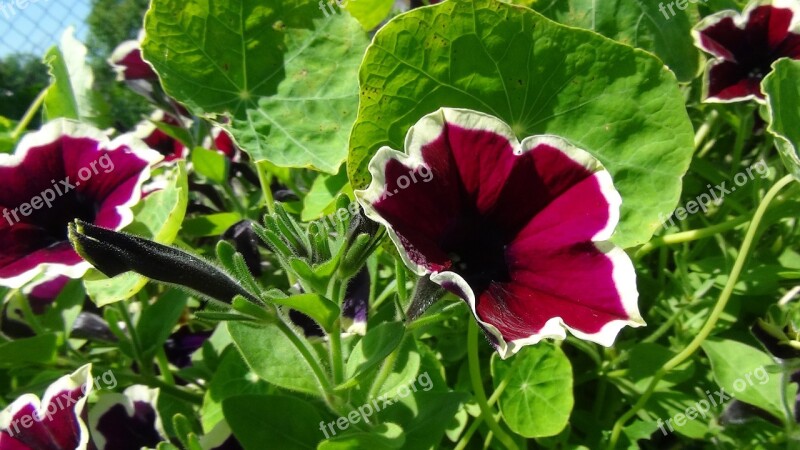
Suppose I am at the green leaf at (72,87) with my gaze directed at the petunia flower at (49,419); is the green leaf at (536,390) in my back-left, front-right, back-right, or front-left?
front-left

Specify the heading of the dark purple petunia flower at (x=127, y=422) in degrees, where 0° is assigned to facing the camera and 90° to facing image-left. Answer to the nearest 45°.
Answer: approximately 0°

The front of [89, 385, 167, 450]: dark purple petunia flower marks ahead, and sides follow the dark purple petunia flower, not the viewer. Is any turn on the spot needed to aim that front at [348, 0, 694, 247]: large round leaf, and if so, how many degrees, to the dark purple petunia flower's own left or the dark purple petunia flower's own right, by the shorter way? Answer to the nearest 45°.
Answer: approximately 90° to the dark purple petunia flower's own left
